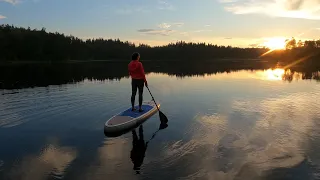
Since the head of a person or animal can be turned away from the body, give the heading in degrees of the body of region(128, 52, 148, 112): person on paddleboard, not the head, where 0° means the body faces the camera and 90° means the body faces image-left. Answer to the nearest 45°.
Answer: approximately 225°
